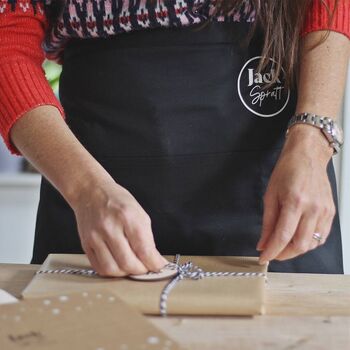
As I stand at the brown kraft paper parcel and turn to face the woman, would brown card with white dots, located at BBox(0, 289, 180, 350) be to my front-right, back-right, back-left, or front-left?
back-left

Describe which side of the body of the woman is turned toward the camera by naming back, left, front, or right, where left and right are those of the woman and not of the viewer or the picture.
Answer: front
